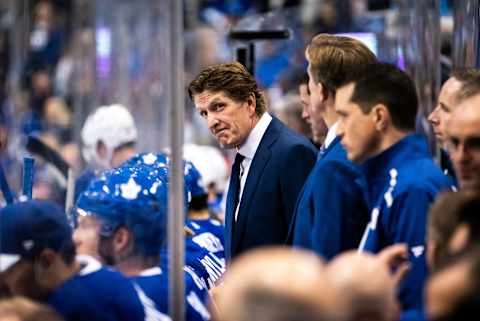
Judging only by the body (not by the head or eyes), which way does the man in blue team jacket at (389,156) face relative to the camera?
to the viewer's left

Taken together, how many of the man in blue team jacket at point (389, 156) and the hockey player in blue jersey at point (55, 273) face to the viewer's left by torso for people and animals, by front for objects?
2

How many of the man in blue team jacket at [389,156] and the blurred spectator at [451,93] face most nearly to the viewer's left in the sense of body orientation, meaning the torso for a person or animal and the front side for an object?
2

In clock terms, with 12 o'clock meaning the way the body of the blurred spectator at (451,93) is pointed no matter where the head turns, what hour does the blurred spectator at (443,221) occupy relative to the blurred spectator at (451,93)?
the blurred spectator at (443,221) is roughly at 9 o'clock from the blurred spectator at (451,93).

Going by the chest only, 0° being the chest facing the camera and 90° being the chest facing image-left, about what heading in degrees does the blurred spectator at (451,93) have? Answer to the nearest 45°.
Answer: approximately 90°

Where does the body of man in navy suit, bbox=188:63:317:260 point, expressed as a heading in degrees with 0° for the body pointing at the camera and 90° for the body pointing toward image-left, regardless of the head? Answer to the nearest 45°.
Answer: approximately 45°

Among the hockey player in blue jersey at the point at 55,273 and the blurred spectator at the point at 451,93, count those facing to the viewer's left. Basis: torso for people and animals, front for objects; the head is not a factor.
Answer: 2

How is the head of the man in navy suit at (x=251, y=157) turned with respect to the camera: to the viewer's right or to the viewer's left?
to the viewer's left

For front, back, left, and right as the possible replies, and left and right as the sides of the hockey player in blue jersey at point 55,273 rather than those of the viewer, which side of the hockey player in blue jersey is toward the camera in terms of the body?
left

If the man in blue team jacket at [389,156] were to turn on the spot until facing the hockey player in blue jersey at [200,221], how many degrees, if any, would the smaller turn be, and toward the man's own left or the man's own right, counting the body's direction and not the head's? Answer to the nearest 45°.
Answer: approximately 45° to the man's own right

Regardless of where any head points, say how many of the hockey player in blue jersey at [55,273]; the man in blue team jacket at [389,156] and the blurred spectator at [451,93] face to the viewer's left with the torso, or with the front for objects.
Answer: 3

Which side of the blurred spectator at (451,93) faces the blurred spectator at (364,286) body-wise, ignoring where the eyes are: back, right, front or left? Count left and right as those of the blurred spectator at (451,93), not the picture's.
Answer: left

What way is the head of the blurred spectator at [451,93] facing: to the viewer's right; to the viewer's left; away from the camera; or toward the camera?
to the viewer's left

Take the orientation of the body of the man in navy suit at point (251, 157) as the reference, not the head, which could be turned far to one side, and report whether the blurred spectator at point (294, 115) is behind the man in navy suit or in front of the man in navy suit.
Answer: behind
